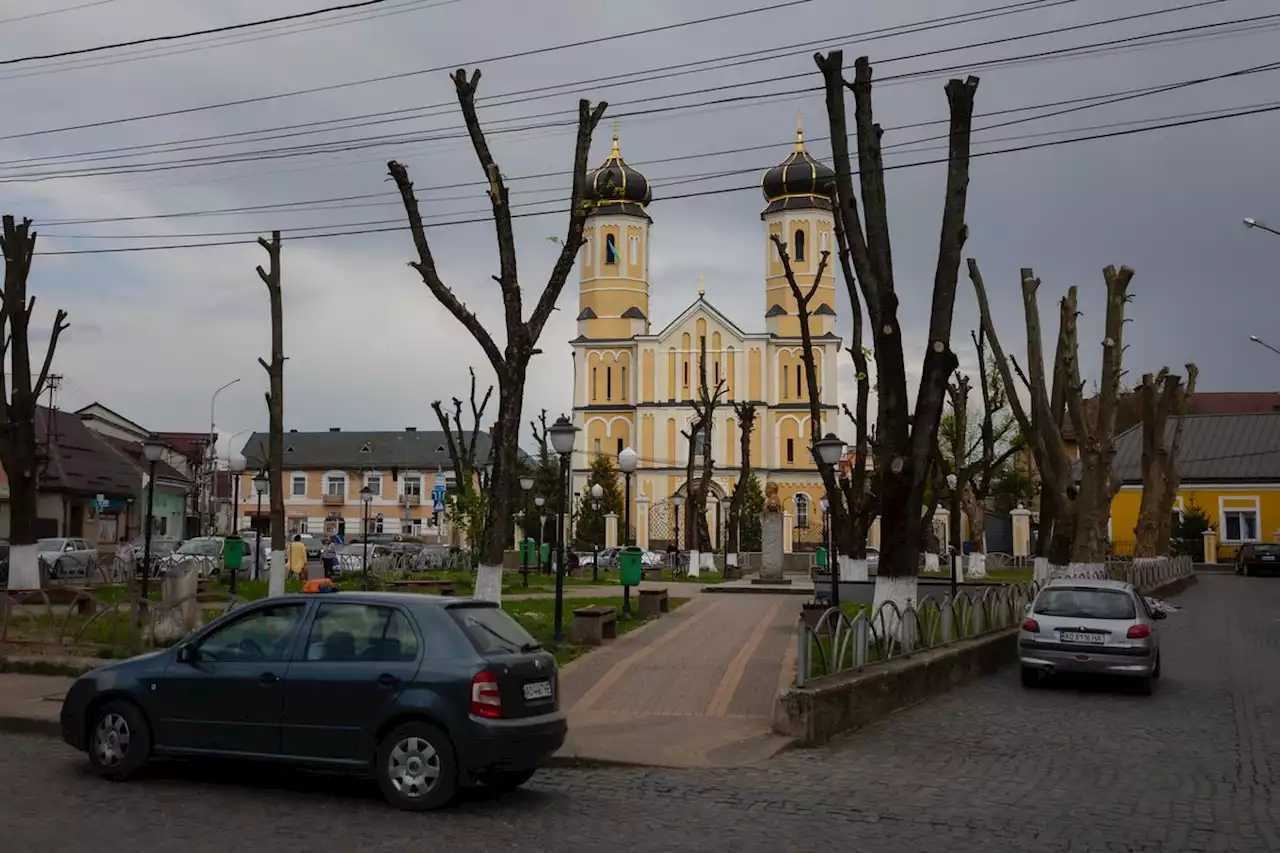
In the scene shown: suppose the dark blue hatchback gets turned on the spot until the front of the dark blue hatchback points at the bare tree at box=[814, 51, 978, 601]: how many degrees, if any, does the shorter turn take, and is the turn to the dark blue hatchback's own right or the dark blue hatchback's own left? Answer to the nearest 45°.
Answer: approximately 90° to the dark blue hatchback's own right

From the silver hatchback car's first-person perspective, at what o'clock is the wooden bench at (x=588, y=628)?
The wooden bench is roughly at 9 o'clock from the silver hatchback car.

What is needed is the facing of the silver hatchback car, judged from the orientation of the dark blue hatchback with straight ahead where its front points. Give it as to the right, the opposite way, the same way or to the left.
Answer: to the right

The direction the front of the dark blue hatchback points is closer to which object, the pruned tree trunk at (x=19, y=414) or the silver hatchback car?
the pruned tree trunk

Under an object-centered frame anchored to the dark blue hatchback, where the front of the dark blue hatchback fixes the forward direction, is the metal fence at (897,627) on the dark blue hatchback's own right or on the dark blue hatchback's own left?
on the dark blue hatchback's own right

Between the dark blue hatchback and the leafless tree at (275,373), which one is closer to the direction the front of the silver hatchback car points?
the leafless tree

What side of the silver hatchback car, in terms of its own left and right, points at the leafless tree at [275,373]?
left

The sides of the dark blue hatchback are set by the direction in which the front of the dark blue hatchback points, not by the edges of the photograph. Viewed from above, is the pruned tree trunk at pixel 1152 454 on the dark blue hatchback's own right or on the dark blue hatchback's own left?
on the dark blue hatchback's own right

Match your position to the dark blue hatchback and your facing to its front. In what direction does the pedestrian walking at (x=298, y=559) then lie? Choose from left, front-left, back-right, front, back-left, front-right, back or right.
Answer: front-right

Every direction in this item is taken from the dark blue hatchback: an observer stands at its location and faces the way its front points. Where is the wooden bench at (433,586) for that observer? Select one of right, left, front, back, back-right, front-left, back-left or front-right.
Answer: front-right

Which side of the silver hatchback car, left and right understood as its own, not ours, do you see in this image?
back

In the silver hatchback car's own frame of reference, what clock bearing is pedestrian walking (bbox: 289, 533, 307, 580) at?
The pedestrian walking is roughly at 10 o'clock from the silver hatchback car.

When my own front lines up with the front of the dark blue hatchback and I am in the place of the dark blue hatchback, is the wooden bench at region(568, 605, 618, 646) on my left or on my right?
on my right

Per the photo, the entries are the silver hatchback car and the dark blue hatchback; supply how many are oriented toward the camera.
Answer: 0

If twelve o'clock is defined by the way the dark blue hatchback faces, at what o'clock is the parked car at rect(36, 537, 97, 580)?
The parked car is roughly at 1 o'clock from the dark blue hatchback.

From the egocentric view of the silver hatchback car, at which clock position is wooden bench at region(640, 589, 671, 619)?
The wooden bench is roughly at 10 o'clock from the silver hatchback car.
